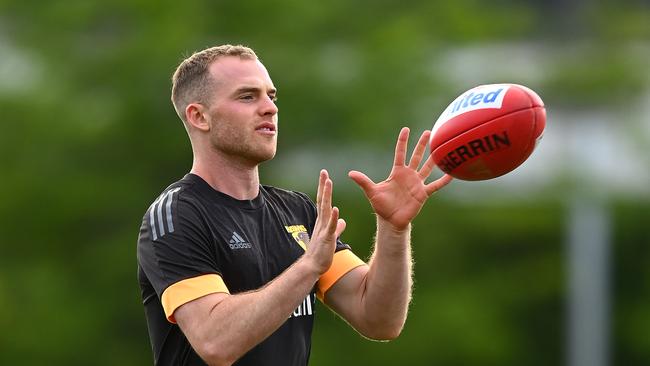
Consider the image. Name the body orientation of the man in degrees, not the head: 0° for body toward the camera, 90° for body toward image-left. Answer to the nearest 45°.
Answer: approximately 315°
